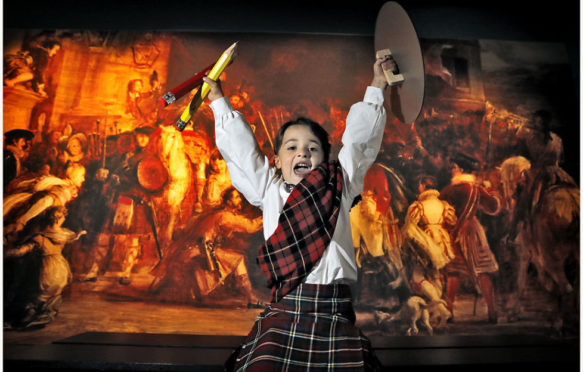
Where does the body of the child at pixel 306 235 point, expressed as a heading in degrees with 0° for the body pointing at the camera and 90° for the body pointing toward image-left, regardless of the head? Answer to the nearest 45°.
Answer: approximately 0°
